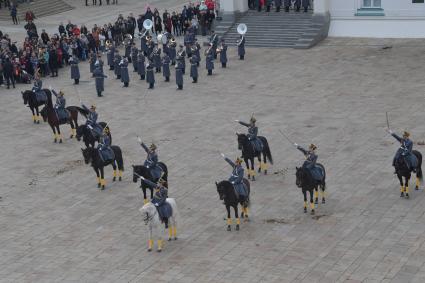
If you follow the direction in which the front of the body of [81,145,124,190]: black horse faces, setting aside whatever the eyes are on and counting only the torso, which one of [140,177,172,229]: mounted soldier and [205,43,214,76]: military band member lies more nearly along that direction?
the mounted soldier

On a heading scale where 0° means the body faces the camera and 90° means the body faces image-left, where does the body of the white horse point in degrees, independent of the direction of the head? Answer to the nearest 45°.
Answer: approximately 45°

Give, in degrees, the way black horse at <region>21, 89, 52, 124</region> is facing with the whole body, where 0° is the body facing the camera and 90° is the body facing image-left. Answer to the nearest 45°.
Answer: approximately 45°

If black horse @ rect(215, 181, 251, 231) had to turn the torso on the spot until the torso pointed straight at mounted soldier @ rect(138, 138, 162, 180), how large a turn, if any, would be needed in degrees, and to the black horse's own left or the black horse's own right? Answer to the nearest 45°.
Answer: approximately 90° to the black horse's own right

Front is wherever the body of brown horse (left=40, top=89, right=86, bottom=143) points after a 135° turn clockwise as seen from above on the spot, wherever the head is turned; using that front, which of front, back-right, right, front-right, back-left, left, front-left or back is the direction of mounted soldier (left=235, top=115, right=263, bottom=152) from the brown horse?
back-right

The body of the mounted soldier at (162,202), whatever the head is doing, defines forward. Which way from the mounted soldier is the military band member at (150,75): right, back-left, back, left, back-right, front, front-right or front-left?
back-right

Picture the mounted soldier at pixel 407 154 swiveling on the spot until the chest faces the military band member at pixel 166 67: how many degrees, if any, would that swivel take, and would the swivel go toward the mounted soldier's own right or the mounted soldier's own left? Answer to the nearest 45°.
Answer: approximately 90° to the mounted soldier's own right

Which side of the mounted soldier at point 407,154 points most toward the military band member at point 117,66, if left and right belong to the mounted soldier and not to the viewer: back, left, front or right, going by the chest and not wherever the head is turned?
right

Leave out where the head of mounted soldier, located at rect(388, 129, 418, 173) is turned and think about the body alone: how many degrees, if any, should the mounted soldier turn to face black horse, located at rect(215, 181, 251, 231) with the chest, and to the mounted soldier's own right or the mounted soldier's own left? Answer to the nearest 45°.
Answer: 0° — they already face it
